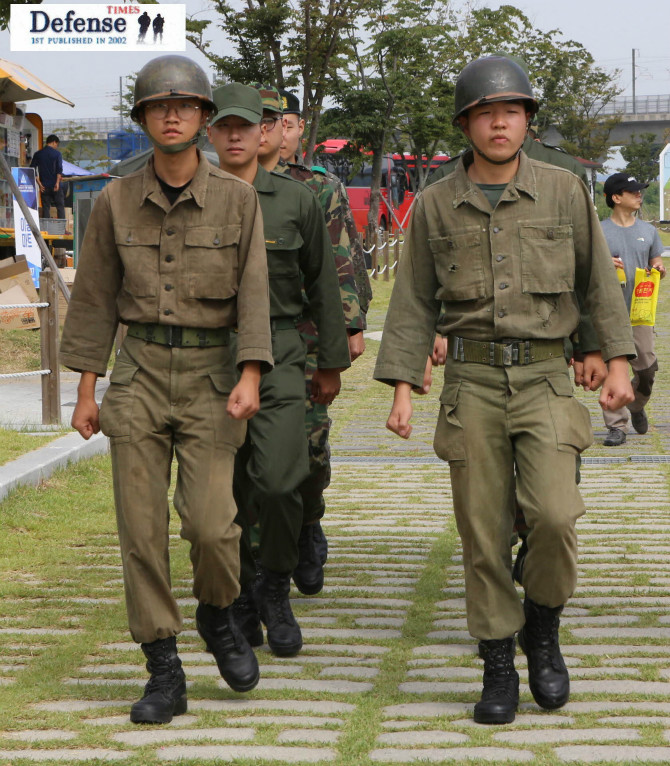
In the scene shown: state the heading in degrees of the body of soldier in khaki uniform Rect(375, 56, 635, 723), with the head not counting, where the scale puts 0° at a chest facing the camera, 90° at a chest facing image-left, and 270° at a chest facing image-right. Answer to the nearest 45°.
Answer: approximately 0°

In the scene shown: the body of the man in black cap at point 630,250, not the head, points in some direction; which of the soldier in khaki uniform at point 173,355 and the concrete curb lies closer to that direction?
the soldier in khaki uniform

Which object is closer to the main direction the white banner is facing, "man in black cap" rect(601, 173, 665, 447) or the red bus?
the man in black cap

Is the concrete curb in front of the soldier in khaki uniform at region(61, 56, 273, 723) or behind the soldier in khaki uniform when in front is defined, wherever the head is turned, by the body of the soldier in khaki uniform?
behind

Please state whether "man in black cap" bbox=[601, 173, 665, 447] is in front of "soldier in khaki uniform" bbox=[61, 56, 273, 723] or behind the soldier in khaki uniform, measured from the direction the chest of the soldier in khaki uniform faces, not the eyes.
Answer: behind

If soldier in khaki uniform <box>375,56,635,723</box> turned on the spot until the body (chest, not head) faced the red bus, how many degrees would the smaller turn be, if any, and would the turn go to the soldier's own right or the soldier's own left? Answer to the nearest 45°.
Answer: approximately 180°

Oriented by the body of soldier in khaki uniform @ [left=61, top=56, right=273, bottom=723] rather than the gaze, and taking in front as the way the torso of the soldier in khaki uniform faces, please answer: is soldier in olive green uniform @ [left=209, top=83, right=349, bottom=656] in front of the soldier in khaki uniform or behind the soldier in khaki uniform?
behind

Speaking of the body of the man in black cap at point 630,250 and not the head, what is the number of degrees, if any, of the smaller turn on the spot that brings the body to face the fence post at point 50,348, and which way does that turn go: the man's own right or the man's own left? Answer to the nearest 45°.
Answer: approximately 90° to the man's own right
